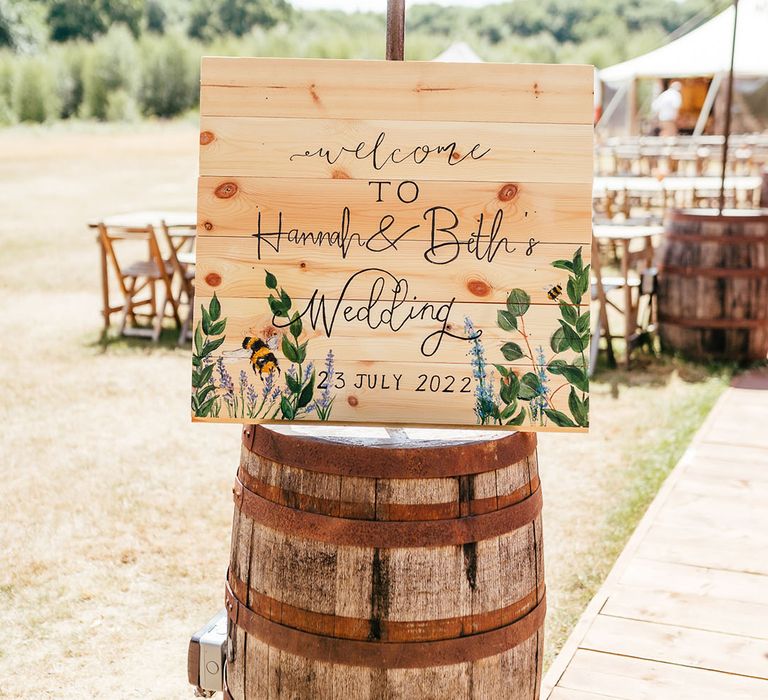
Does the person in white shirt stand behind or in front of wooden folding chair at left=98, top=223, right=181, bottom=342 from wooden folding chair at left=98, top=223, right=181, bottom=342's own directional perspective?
in front

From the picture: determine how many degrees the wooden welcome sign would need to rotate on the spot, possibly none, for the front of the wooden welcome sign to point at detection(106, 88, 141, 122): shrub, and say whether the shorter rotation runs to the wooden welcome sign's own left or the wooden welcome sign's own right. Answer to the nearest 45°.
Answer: approximately 180°

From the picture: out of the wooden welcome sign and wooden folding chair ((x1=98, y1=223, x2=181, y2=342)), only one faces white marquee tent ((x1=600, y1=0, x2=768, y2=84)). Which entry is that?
the wooden folding chair

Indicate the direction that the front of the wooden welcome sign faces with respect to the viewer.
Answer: facing the viewer

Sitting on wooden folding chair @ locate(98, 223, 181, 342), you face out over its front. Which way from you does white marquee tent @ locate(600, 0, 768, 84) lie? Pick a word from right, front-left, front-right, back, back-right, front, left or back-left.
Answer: front

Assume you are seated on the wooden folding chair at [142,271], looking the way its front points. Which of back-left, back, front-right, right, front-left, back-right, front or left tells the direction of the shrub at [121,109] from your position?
front-left

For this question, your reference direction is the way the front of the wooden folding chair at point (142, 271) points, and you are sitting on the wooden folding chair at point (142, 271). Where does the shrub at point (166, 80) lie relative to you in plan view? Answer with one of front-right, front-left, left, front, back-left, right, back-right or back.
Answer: front-left

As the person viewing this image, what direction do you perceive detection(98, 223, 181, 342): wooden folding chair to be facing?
facing away from the viewer and to the right of the viewer

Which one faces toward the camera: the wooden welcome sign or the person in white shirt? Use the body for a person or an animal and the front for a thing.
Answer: the wooden welcome sign
